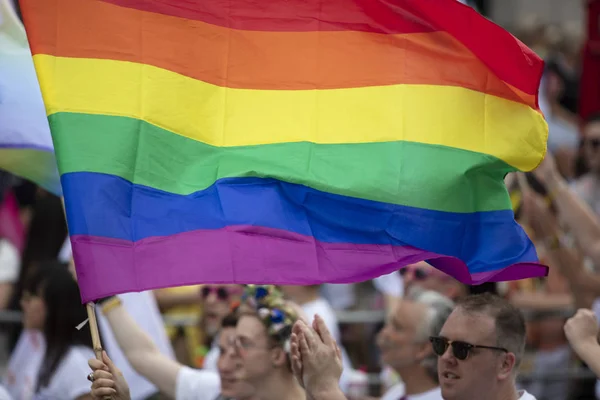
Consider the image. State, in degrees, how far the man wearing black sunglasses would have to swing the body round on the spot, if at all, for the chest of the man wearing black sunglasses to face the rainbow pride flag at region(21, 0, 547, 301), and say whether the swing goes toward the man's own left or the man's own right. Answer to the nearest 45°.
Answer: approximately 45° to the man's own right

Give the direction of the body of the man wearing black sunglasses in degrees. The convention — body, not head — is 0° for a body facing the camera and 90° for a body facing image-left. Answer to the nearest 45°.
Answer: approximately 45°

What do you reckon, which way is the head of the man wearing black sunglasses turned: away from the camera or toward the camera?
toward the camera
